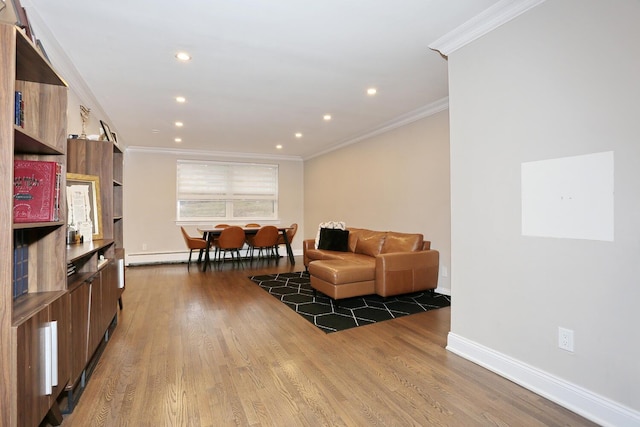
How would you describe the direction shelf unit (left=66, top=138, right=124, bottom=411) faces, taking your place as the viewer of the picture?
facing to the right of the viewer

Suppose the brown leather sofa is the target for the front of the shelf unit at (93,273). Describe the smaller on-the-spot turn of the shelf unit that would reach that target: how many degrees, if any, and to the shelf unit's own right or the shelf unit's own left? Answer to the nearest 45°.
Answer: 0° — it already faces it

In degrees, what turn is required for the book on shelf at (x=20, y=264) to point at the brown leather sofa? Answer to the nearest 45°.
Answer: approximately 45° to its left

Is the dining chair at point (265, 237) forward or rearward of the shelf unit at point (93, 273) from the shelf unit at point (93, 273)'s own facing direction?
forward

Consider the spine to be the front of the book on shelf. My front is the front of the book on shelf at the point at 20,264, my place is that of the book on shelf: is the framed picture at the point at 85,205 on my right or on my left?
on my left

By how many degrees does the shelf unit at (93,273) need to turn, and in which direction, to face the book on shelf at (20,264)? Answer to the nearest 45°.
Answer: approximately 90° to its right

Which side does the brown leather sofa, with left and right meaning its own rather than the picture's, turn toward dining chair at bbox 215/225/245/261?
right

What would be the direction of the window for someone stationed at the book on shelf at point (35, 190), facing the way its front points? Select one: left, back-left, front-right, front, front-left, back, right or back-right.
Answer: back-left

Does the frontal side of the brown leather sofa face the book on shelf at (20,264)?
yes

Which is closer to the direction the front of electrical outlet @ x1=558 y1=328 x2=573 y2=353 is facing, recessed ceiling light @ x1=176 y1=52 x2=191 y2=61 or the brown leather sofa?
the recessed ceiling light
